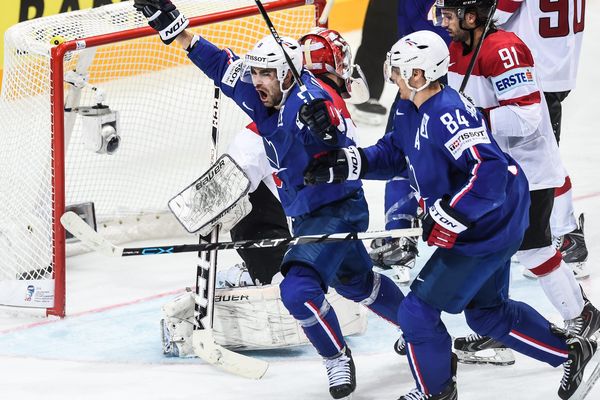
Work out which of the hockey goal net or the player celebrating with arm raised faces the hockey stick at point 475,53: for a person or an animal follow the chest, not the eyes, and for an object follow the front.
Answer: the hockey goal net

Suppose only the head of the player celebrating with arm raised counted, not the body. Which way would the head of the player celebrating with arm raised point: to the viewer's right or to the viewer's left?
to the viewer's left

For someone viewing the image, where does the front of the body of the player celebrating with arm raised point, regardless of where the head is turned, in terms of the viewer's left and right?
facing the viewer and to the left of the viewer

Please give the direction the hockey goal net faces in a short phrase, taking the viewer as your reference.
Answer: facing the viewer and to the right of the viewer

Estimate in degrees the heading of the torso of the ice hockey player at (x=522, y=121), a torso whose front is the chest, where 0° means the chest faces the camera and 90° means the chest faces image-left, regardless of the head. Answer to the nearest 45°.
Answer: approximately 90°

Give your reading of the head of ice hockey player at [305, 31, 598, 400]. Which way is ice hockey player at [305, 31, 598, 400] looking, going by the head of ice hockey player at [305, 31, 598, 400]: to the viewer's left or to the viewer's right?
to the viewer's left

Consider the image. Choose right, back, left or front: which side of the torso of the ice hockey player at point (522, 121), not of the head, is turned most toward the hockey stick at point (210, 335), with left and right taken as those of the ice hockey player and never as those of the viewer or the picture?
front

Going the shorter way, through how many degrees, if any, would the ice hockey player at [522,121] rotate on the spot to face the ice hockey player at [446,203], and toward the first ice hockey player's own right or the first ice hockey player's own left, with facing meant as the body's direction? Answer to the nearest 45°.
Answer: approximately 90° to the first ice hockey player's own left

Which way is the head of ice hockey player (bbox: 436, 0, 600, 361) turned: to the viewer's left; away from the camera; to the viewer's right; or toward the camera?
to the viewer's left

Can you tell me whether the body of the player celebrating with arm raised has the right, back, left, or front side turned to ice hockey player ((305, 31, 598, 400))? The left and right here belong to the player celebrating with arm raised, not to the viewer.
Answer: left

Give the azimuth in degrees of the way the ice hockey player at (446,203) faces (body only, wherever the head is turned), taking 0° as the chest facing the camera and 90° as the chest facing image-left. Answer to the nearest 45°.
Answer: approximately 90°
